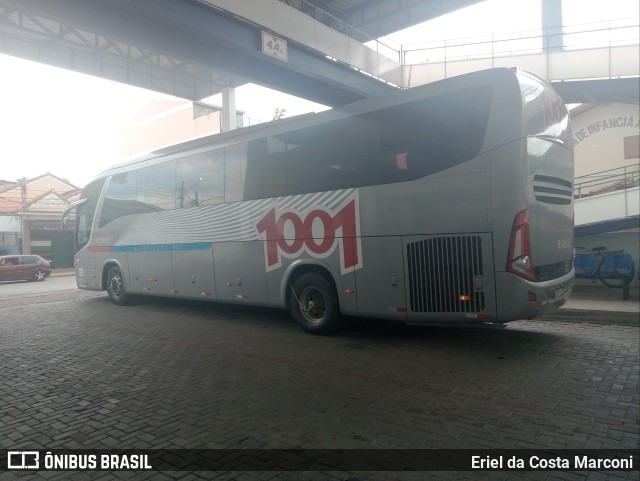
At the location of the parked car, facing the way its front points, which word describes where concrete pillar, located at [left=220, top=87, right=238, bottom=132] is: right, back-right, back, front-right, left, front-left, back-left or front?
back-left

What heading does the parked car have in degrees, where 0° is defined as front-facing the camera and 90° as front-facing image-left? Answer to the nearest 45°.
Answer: approximately 90°

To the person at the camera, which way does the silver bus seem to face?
facing away from the viewer and to the left of the viewer

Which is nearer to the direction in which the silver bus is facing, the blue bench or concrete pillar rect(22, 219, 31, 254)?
the concrete pillar

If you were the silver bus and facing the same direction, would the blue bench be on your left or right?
on your right

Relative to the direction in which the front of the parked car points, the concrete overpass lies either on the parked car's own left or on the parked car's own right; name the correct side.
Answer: on the parked car's own left

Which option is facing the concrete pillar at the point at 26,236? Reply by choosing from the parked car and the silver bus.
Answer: the silver bus

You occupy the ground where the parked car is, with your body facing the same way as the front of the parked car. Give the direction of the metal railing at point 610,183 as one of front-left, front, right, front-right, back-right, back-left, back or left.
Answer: back-left
